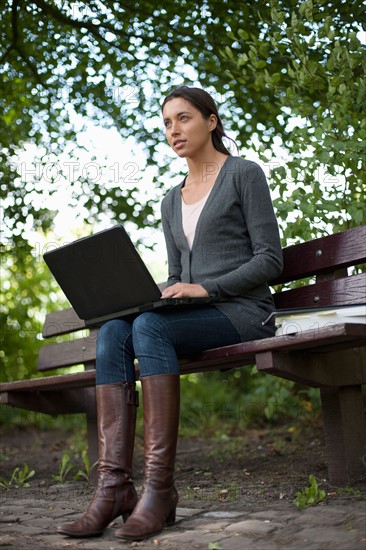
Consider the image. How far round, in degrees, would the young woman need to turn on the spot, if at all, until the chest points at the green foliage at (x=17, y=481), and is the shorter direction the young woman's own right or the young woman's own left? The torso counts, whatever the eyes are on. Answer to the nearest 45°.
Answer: approximately 90° to the young woman's own right

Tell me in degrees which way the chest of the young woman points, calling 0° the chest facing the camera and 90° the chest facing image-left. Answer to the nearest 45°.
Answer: approximately 45°

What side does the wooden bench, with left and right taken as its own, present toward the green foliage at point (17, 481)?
right
